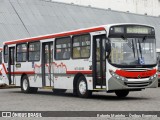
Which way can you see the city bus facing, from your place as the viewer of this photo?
facing the viewer and to the right of the viewer
